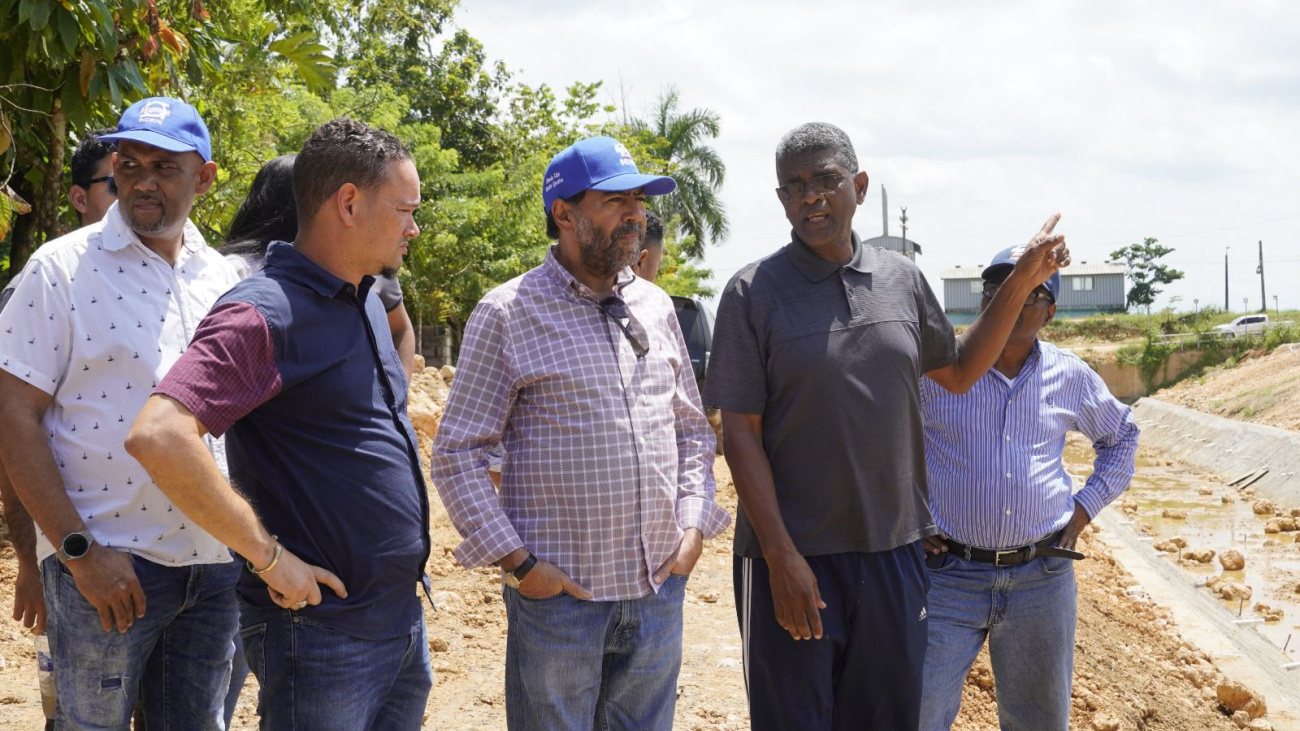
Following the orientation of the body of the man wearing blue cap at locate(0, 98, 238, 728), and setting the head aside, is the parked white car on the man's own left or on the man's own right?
on the man's own left

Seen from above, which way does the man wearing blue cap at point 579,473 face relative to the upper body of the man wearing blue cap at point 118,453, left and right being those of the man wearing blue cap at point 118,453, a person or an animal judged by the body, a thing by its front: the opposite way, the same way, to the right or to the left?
the same way

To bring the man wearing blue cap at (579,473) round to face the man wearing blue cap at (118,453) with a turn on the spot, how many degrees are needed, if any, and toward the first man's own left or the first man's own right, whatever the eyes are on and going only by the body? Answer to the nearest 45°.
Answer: approximately 135° to the first man's own right

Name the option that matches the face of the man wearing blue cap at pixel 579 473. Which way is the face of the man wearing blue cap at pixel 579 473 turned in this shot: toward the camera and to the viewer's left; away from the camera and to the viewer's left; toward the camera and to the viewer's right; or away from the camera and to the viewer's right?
toward the camera and to the viewer's right

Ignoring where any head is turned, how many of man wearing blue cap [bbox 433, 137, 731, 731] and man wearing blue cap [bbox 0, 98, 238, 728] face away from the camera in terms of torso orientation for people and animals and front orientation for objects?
0

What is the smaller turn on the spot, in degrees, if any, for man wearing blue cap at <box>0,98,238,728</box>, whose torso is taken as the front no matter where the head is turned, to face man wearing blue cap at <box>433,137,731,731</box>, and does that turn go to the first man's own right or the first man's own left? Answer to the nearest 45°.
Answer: approximately 45° to the first man's own left

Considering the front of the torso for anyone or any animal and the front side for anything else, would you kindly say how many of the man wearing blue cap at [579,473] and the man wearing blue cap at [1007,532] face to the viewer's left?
0

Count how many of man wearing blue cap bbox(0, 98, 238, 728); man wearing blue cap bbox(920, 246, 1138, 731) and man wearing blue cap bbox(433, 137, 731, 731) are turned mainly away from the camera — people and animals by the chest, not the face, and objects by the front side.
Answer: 0

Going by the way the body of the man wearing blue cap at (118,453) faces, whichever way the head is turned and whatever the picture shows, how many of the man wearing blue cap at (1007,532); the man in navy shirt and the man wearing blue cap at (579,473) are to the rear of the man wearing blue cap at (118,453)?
0

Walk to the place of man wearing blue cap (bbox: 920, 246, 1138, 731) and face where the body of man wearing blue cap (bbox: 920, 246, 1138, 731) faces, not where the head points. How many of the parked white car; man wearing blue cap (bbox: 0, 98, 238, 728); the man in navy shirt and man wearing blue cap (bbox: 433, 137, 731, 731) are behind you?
1

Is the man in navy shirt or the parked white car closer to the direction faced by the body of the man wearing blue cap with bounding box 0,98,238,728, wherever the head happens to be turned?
the man in navy shirt

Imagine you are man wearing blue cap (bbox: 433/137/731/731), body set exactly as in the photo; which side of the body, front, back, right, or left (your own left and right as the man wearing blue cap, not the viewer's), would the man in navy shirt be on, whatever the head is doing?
right

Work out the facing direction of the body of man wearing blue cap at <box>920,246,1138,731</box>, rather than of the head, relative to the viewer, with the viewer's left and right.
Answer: facing the viewer

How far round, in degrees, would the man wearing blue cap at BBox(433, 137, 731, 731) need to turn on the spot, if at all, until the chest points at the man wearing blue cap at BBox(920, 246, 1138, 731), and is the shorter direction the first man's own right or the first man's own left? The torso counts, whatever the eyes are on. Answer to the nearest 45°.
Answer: approximately 90° to the first man's own left

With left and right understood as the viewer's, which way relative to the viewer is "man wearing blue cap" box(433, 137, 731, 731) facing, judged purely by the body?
facing the viewer and to the right of the viewer

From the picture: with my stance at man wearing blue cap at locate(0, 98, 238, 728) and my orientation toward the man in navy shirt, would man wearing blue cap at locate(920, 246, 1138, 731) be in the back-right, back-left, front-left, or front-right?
front-left
